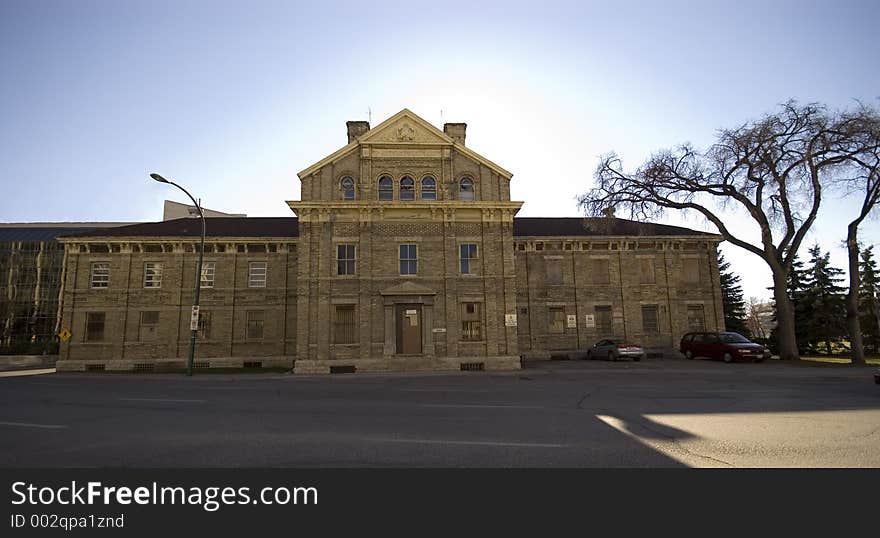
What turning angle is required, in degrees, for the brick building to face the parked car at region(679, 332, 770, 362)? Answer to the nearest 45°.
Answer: approximately 90° to its left

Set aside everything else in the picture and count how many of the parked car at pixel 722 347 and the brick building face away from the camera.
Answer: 0

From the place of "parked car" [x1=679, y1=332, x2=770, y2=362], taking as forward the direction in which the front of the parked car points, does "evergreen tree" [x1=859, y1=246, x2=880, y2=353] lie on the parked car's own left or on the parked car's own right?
on the parked car's own left

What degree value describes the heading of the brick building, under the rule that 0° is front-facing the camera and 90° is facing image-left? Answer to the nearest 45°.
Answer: approximately 0°

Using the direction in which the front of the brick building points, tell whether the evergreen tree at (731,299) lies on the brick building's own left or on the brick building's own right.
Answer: on the brick building's own left

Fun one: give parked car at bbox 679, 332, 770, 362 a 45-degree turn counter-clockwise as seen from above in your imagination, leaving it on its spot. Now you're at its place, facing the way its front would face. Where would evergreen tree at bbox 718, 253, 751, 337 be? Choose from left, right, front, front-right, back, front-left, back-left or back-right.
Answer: left

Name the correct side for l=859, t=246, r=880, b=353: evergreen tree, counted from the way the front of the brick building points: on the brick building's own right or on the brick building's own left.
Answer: on the brick building's own left

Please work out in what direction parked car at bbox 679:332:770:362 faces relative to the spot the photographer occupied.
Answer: facing the viewer and to the right of the viewer
